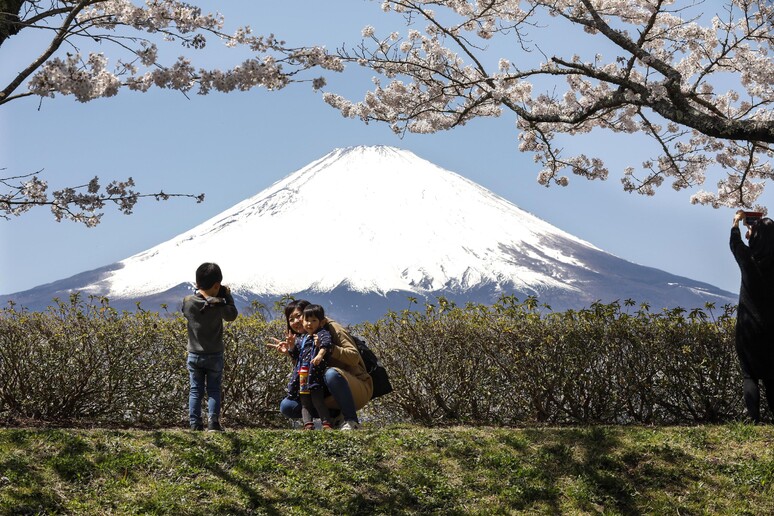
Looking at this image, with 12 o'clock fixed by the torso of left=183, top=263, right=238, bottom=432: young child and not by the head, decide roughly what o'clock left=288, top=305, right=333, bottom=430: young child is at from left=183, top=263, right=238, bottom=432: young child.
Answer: left=288, top=305, right=333, bottom=430: young child is roughly at 2 o'clock from left=183, top=263, right=238, bottom=432: young child.

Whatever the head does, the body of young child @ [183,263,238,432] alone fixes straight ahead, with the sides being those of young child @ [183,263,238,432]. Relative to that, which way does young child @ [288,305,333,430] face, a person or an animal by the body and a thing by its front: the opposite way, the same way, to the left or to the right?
the opposite way

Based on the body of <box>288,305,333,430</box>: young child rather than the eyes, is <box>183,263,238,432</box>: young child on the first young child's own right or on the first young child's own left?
on the first young child's own right

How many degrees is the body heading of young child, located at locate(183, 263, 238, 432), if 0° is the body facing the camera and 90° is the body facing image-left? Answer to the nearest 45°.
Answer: approximately 225°

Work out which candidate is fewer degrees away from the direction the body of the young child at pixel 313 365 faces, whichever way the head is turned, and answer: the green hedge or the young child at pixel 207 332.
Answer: the young child

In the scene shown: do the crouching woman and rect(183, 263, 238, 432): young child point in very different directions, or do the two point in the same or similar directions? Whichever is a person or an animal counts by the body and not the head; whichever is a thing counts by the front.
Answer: very different directions

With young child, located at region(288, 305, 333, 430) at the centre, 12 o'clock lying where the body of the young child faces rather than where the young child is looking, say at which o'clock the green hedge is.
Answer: The green hedge is roughly at 6 o'clock from the young child.

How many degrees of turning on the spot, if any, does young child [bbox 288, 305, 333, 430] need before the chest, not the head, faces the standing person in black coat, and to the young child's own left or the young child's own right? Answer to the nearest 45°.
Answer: approximately 135° to the young child's own left

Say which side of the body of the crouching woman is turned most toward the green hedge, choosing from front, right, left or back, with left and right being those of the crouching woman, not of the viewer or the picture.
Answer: back

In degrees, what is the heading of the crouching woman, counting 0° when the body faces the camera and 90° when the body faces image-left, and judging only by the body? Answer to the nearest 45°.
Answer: approximately 45°

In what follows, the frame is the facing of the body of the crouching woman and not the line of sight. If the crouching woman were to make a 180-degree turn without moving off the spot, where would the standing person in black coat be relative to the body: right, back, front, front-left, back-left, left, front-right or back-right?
front-right

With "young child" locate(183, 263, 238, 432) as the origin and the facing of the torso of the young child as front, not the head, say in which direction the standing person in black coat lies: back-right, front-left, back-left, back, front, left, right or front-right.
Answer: front-right
